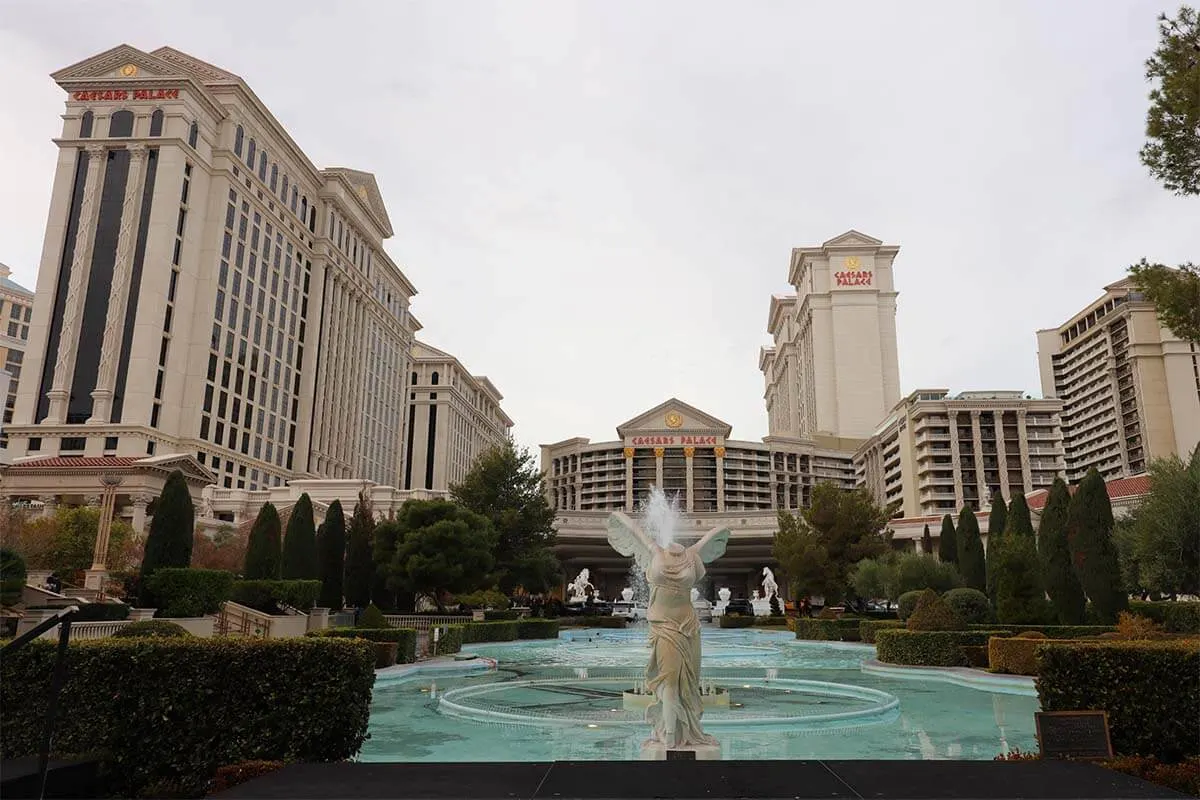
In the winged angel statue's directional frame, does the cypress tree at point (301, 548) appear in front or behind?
behind

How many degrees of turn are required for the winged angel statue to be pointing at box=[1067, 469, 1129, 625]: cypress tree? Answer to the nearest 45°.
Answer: approximately 135° to its left

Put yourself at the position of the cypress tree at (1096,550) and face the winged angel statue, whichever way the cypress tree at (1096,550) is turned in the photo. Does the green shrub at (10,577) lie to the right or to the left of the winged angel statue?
right

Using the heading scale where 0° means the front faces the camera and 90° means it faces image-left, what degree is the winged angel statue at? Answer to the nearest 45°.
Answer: approximately 0°

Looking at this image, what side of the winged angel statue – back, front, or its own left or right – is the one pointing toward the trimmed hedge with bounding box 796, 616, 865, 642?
back

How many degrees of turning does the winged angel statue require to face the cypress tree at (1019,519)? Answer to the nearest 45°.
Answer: approximately 135° to its left

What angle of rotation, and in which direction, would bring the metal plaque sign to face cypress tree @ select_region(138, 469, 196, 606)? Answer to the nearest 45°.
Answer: approximately 90° to its right

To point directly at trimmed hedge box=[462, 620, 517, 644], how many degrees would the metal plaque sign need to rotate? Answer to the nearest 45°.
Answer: approximately 135° to its right

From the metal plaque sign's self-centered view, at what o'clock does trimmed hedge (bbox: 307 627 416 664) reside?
The trimmed hedge is roughly at 4 o'clock from the metal plaque sign.

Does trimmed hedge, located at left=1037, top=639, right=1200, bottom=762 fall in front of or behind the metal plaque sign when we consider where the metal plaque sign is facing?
behind

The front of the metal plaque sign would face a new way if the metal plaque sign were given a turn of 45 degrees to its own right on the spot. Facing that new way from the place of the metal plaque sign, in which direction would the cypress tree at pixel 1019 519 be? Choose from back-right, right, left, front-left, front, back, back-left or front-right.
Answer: back-right

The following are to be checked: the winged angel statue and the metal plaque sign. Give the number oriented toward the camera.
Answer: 2
